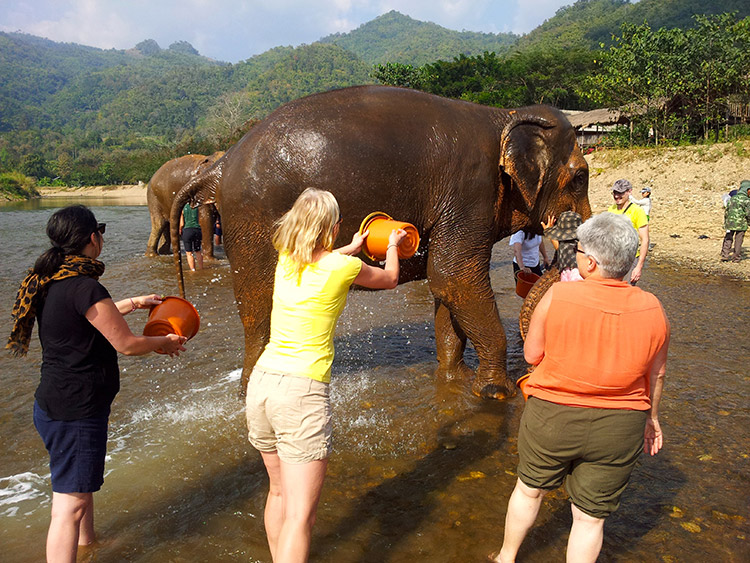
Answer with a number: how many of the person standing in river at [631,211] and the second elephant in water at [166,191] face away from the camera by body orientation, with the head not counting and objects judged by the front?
0

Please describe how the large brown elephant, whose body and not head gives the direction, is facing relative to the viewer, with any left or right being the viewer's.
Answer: facing to the right of the viewer

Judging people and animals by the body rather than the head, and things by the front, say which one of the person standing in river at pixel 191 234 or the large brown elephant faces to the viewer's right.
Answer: the large brown elephant

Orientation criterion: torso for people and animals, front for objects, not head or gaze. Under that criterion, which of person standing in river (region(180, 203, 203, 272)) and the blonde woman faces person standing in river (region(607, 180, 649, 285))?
the blonde woman

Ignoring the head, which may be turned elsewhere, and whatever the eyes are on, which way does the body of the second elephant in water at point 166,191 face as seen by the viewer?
to the viewer's right

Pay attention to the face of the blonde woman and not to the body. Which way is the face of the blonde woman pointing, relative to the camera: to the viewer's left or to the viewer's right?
to the viewer's right

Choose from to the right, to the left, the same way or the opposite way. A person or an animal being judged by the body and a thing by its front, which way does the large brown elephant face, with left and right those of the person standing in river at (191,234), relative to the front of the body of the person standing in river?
to the right

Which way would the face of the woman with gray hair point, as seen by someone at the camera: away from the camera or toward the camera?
away from the camera

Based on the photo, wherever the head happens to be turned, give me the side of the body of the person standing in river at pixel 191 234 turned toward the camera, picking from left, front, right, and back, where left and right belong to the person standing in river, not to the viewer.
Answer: back

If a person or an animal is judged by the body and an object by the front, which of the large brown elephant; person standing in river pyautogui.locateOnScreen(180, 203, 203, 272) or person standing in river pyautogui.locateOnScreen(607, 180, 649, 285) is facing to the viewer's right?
the large brown elephant

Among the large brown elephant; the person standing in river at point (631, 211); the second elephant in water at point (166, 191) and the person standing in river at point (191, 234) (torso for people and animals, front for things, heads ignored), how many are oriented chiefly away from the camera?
1

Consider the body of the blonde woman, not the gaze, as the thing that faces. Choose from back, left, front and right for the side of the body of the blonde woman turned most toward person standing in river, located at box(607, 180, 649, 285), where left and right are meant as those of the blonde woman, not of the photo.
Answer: front

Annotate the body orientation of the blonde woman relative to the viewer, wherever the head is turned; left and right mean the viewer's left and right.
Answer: facing away from the viewer and to the right of the viewer

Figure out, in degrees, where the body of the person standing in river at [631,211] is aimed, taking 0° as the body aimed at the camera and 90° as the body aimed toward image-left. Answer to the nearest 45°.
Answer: approximately 45°

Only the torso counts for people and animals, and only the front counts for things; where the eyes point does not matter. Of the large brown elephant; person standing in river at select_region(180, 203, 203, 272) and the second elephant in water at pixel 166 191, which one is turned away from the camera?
the person standing in river
